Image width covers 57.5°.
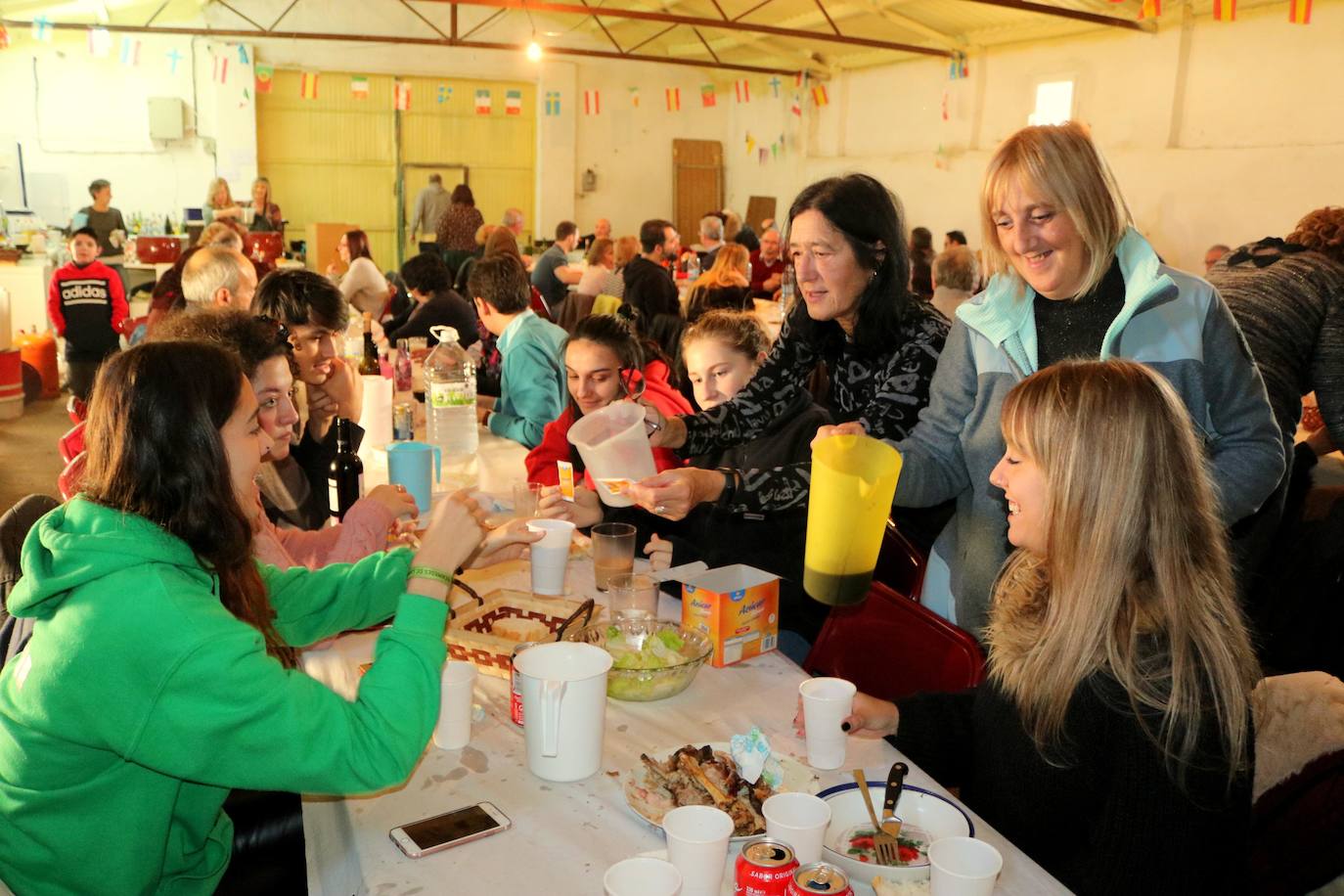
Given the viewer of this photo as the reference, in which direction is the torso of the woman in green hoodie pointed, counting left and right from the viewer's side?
facing to the right of the viewer

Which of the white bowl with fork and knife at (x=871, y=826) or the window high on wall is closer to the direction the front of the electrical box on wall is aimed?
the white bowl with fork and knife

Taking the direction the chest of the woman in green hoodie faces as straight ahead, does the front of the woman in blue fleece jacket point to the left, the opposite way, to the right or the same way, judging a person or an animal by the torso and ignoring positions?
the opposite way

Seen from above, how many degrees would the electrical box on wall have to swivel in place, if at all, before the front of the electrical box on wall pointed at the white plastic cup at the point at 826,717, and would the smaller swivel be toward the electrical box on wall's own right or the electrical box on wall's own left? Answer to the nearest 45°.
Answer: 0° — it already faces it

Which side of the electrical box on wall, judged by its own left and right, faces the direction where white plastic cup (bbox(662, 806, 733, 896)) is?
front

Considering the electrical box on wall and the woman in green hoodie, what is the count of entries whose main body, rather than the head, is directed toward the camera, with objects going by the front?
1

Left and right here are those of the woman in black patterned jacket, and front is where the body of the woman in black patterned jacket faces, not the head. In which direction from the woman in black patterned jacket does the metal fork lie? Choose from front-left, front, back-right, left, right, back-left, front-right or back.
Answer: front-left

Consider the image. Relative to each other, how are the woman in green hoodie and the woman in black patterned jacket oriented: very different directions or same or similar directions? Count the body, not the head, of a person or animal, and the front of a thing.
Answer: very different directions

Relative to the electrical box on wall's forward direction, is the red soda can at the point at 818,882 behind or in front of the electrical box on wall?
in front

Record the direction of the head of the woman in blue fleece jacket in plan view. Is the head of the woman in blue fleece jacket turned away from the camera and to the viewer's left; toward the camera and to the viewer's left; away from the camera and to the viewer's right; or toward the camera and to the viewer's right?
toward the camera and to the viewer's left

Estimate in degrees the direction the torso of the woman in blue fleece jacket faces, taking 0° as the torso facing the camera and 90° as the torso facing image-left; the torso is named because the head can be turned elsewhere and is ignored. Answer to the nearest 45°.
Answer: approximately 45°

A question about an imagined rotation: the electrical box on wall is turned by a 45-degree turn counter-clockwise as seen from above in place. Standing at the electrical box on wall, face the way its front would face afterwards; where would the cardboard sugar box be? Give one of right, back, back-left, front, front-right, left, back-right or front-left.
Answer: front-right

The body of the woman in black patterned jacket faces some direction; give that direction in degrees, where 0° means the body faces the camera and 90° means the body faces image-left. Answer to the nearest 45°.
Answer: approximately 45°

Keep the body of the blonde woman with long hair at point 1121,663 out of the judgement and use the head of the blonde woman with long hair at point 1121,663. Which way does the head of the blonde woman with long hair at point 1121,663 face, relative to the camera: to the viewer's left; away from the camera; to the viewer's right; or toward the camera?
to the viewer's left

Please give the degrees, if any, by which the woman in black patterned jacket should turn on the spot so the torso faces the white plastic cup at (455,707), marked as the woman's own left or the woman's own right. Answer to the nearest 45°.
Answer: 0° — they already face it
